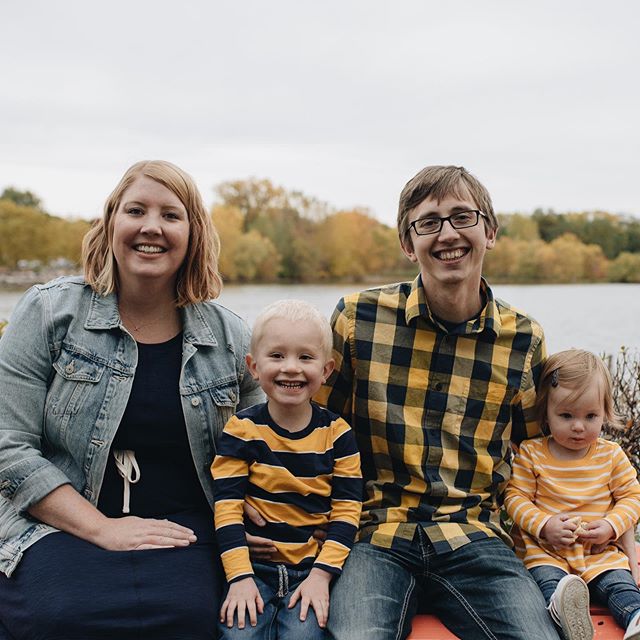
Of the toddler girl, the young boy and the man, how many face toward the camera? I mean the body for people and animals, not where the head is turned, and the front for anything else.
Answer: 3

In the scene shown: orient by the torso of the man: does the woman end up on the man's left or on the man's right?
on the man's right

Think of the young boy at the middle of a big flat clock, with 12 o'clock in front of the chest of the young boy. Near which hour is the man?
The man is roughly at 8 o'clock from the young boy.

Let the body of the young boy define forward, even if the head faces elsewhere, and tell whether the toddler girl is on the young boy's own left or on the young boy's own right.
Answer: on the young boy's own left

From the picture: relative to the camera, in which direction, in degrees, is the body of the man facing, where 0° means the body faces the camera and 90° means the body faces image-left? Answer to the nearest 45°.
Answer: approximately 0°

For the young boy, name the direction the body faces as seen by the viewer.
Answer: toward the camera
